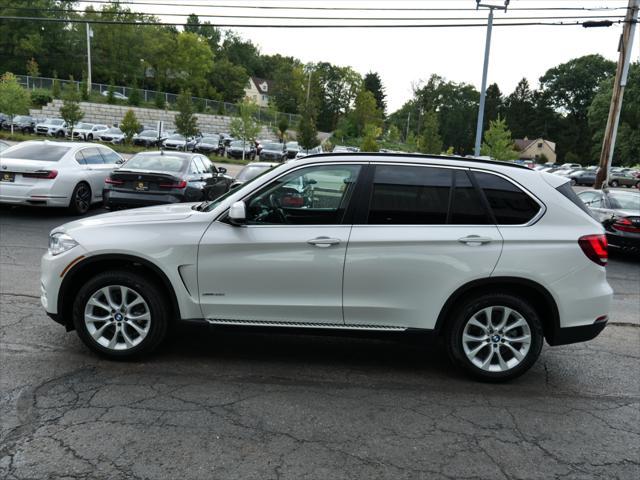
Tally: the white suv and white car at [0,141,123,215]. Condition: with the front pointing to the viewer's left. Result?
1

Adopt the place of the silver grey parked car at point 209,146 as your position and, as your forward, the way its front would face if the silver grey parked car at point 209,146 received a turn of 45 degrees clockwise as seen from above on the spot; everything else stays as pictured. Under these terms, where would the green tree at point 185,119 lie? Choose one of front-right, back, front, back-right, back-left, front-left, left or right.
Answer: front-left

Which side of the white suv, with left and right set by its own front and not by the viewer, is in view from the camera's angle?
left

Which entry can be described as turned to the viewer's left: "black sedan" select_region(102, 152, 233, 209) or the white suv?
the white suv

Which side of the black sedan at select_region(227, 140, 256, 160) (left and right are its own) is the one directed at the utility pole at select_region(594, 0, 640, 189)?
left

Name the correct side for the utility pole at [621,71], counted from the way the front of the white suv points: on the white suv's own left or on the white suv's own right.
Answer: on the white suv's own right

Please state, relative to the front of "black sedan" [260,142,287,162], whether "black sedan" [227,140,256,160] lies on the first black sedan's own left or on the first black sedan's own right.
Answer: on the first black sedan's own right

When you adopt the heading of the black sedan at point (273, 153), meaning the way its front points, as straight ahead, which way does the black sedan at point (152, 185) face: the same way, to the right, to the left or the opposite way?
the opposite way
